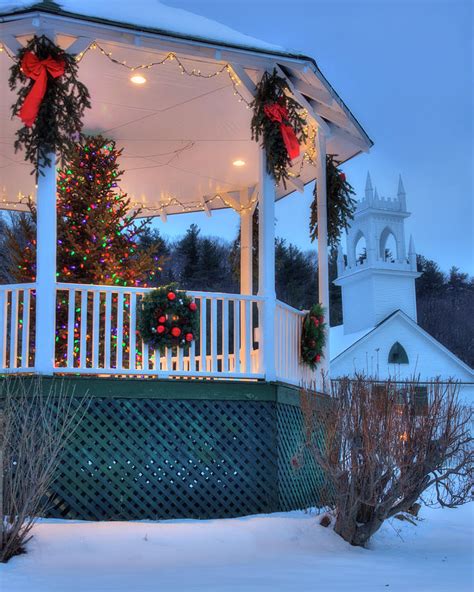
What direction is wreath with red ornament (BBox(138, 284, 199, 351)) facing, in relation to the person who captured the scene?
facing the viewer

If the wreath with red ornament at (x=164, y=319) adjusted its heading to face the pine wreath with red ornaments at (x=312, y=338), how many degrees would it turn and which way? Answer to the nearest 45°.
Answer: approximately 135° to its left

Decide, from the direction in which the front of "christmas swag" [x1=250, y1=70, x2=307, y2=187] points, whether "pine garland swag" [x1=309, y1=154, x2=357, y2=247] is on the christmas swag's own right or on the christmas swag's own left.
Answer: on the christmas swag's own left

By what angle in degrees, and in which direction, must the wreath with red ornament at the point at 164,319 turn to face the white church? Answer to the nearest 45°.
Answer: approximately 180°

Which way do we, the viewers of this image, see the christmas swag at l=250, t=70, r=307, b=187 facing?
facing the viewer and to the right of the viewer

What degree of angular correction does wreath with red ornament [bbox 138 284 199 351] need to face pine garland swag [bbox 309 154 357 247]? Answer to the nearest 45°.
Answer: approximately 135° to its left

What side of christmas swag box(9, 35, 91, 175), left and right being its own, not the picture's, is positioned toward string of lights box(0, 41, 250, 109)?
left

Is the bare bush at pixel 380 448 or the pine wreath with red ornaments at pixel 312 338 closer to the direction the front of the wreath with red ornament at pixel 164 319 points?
the bare bush

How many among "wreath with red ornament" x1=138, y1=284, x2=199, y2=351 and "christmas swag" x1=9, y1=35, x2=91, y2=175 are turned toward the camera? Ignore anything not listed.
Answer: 2

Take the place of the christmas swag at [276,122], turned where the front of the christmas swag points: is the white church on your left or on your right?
on your left

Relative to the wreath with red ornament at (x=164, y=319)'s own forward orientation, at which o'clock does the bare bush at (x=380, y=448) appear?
The bare bush is roughly at 10 o'clock from the wreath with red ornament.

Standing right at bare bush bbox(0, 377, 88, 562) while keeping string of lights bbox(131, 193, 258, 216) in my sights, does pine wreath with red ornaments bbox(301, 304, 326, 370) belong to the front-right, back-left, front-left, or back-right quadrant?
front-right

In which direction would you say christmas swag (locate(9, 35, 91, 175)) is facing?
toward the camera

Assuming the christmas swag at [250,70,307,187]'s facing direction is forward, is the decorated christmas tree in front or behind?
behind
